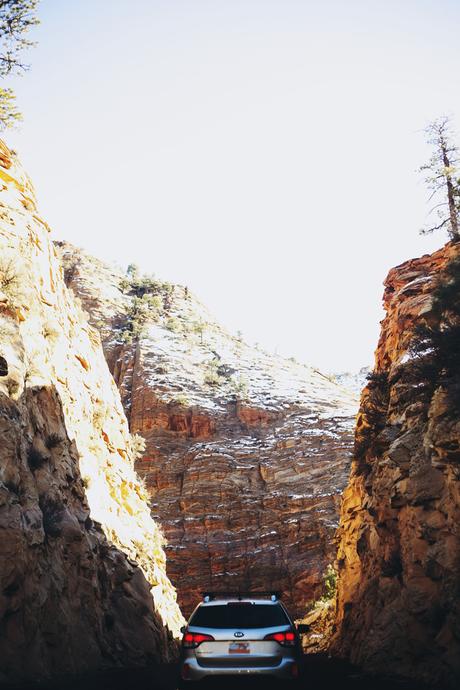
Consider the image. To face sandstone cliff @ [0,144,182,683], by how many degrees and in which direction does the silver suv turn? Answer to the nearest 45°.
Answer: approximately 45° to its left

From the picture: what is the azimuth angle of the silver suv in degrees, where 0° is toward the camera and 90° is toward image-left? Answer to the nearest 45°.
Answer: approximately 180°

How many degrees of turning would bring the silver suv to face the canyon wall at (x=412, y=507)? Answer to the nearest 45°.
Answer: approximately 45° to its right
